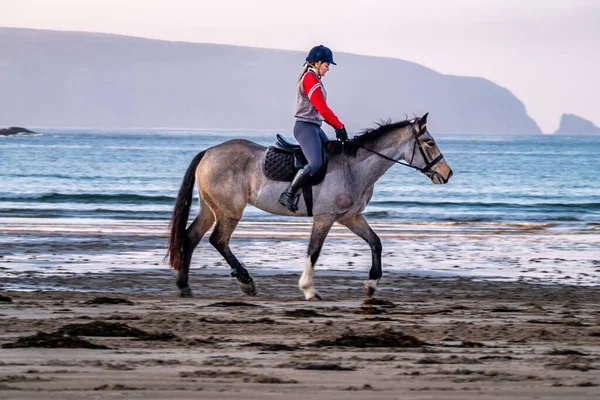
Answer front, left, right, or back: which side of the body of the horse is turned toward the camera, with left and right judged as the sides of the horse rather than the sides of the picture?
right

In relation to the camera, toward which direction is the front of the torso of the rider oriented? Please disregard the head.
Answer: to the viewer's right

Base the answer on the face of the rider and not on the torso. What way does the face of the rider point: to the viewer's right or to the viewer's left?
to the viewer's right
